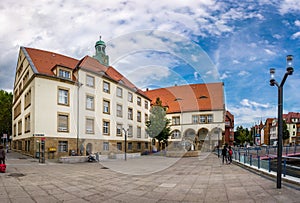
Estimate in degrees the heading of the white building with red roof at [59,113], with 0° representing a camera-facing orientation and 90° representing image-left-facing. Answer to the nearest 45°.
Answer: approximately 315°

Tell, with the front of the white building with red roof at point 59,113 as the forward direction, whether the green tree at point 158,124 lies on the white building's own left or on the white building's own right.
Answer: on the white building's own left
